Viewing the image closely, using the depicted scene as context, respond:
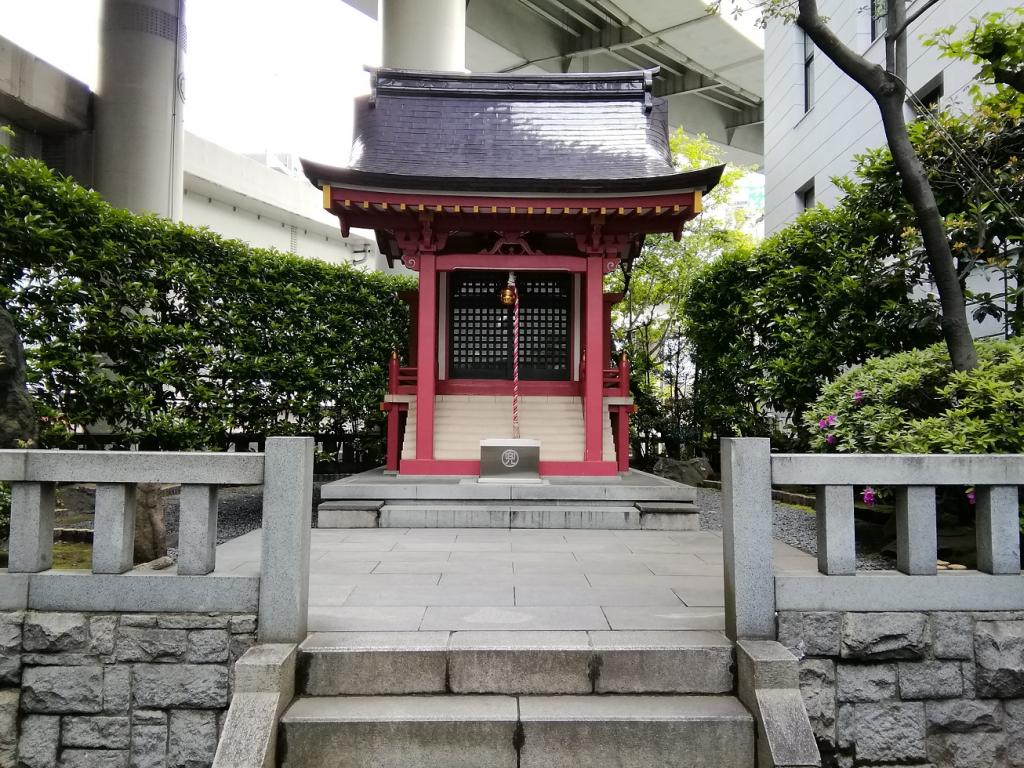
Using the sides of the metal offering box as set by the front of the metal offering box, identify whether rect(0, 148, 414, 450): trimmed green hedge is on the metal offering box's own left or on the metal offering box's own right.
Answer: on the metal offering box's own right

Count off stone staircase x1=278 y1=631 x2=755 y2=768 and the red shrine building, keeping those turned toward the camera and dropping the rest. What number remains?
2

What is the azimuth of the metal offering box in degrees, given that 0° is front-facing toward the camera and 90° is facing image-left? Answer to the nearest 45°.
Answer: approximately 0°

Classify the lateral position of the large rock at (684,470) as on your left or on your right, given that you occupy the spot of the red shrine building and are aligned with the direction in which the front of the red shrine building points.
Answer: on your left

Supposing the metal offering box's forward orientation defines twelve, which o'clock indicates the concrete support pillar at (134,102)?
The concrete support pillar is roughly at 4 o'clock from the metal offering box.

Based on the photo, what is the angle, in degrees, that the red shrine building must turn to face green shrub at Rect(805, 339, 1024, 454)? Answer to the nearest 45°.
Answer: approximately 45° to its left

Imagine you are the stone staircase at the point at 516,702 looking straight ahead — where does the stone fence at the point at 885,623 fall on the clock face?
The stone fence is roughly at 9 o'clock from the stone staircase.

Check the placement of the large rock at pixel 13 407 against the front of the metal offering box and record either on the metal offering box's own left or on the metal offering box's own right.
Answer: on the metal offering box's own right

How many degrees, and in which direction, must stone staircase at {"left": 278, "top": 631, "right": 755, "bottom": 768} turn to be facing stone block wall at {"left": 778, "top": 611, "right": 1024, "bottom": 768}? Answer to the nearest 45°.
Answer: approximately 90° to its left
